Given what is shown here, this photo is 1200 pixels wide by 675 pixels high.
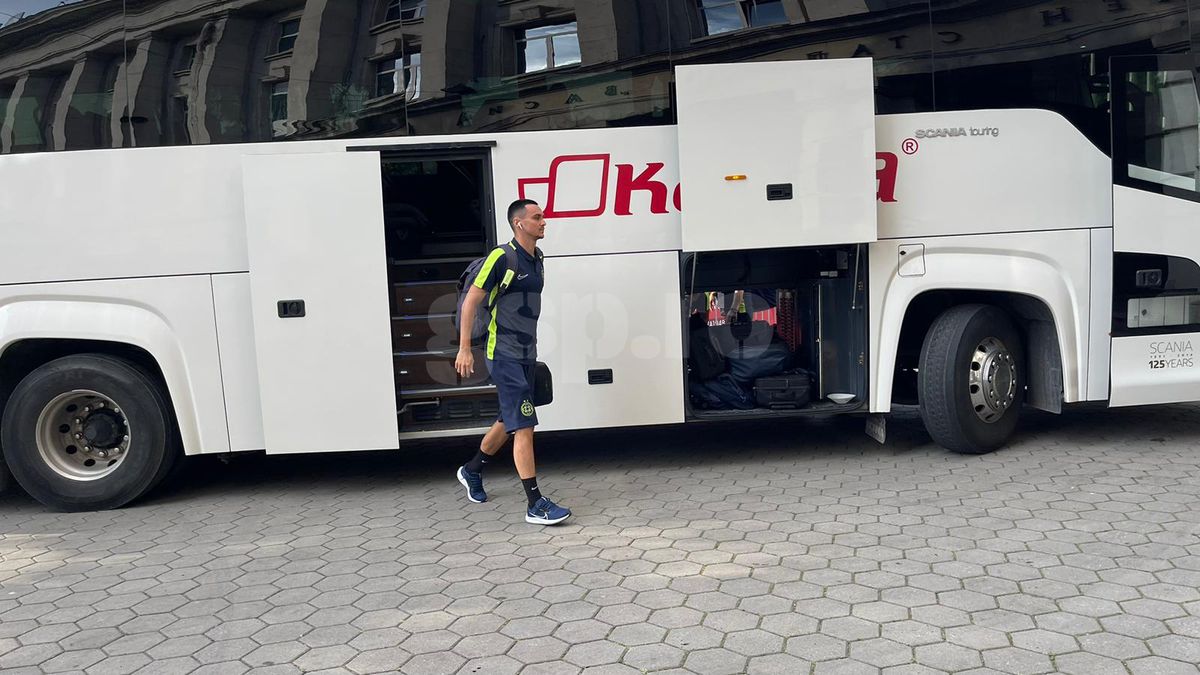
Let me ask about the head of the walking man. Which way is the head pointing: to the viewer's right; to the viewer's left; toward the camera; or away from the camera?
to the viewer's right

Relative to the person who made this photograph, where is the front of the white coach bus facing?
facing to the right of the viewer

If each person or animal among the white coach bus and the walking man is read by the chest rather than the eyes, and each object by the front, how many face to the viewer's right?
2

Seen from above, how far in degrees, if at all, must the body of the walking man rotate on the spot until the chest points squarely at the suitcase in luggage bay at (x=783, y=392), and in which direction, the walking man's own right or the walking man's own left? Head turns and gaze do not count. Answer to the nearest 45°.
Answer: approximately 45° to the walking man's own left

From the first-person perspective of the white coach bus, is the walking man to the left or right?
on its right

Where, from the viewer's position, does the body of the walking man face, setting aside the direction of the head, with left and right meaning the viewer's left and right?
facing to the right of the viewer
